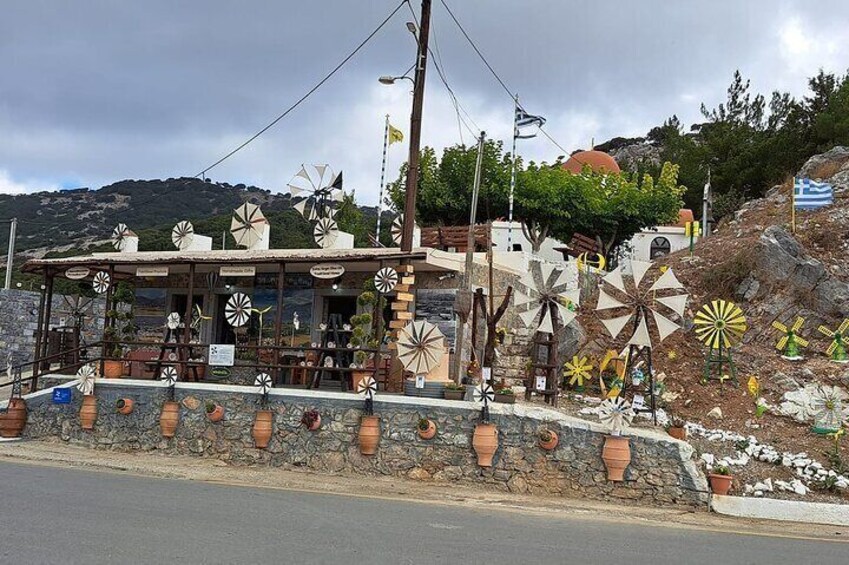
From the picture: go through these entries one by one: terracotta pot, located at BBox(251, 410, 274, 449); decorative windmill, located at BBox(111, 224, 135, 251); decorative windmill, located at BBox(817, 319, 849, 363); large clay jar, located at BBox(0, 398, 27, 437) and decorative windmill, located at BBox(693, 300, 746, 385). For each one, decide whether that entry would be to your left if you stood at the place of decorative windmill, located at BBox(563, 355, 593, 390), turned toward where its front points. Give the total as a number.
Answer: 2

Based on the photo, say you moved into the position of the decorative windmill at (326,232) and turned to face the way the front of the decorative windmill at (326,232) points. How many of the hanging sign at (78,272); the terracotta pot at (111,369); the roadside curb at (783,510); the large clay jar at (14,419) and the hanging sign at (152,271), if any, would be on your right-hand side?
4

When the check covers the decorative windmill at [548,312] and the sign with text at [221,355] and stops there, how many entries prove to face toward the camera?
2

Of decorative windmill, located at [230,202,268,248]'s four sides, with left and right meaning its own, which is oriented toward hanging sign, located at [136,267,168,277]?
right

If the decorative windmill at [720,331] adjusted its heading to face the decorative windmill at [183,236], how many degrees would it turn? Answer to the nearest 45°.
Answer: approximately 90° to its right

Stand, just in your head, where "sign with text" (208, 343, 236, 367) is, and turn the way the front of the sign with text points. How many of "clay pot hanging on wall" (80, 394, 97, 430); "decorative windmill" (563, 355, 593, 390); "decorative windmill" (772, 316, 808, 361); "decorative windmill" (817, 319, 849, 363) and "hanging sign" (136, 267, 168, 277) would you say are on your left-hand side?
3
